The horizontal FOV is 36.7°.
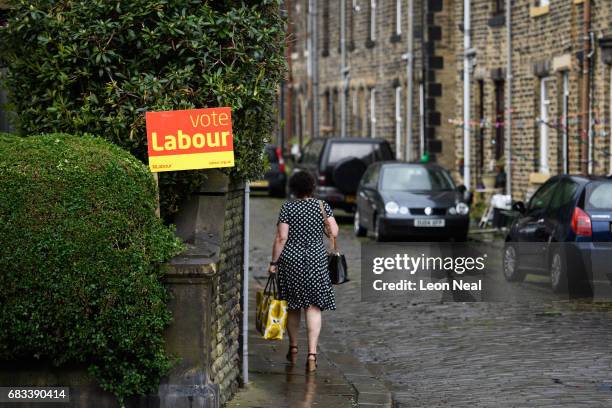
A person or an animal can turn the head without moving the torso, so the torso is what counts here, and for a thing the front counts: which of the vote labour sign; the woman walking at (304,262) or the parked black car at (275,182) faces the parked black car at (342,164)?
the woman walking

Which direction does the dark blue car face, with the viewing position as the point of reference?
facing away from the viewer and to the left of the viewer

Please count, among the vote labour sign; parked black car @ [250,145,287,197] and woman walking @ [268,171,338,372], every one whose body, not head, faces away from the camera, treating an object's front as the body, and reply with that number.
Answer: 2

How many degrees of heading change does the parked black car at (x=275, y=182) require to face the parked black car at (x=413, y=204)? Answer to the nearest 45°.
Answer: approximately 180°

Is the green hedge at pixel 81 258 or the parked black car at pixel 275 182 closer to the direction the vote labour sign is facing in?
the green hedge

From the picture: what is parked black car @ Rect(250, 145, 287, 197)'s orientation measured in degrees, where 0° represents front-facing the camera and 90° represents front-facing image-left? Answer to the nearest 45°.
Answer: approximately 180°

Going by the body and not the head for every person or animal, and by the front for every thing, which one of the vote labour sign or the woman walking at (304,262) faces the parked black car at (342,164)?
the woman walking

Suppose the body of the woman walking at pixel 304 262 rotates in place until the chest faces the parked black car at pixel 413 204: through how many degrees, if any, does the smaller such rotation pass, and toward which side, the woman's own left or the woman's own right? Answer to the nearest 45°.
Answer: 0° — they already face it

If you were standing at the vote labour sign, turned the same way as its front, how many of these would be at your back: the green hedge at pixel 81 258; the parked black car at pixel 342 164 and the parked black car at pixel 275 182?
2

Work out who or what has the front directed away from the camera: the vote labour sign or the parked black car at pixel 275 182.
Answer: the parked black car

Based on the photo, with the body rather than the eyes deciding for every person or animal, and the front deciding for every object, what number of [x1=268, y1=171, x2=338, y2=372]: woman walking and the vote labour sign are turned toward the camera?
1

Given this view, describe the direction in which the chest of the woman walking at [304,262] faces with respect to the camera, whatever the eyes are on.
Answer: away from the camera
